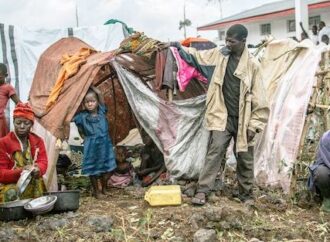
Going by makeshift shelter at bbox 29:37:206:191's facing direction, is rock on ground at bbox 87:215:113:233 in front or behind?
in front

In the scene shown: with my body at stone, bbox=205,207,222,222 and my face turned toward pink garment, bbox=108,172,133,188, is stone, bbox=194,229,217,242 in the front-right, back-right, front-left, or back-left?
back-left

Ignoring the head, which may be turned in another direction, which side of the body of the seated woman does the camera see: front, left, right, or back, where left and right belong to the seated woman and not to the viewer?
front

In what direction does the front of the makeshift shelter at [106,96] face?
toward the camera

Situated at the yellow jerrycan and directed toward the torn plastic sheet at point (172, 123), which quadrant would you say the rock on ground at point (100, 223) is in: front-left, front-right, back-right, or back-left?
back-left

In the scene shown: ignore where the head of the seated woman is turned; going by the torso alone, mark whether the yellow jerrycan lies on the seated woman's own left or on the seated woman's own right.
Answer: on the seated woman's own left

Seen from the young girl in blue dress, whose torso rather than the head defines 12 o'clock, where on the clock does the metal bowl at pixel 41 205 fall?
The metal bowl is roughly at 1 o'clock from the young girl in blue dress.

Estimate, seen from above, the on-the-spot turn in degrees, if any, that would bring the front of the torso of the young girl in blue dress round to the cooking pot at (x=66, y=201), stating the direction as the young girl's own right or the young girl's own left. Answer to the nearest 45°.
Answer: approximately 45° to the young girl's own right

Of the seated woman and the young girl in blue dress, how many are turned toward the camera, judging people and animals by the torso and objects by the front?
2
